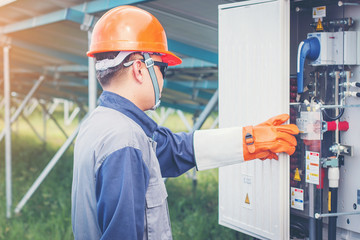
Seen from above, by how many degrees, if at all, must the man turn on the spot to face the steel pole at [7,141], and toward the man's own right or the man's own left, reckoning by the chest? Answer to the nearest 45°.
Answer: approximately 135° to the man's own left

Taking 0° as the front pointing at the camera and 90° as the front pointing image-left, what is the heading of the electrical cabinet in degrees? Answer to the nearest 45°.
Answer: approximately 45°

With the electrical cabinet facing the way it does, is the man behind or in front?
in front

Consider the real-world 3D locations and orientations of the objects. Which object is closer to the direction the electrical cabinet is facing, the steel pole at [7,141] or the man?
the man

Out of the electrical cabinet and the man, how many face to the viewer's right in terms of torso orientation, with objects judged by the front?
1

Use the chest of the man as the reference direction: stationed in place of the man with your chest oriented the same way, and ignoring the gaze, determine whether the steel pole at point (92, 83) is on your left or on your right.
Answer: on your left

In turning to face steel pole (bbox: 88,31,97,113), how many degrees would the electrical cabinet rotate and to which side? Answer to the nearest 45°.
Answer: approximately 90° to its right

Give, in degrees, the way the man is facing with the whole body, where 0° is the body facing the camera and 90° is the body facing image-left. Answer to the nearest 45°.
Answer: approximately 270°

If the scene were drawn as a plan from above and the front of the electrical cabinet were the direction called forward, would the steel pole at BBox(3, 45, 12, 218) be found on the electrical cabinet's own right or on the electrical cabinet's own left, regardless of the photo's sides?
on the electrical cabinet's own right

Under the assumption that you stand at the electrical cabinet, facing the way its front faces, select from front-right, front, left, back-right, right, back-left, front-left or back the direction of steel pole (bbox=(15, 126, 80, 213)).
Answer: right

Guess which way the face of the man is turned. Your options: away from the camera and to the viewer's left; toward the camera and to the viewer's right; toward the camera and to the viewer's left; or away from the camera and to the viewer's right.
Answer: away from the camera and to the viewer's right
